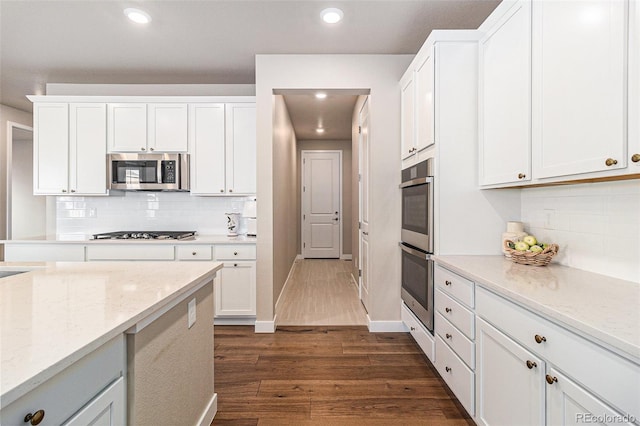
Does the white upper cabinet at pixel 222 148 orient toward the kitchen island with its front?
yes

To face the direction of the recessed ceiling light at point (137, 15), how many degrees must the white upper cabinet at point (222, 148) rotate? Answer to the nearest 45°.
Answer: approximately 45° to its right

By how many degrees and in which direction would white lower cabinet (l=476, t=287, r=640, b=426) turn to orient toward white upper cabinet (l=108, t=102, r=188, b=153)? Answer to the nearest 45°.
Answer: approximately 45° to its right

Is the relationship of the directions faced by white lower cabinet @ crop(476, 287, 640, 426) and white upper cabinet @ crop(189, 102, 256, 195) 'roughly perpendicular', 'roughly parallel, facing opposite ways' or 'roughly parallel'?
roughly perpendicular

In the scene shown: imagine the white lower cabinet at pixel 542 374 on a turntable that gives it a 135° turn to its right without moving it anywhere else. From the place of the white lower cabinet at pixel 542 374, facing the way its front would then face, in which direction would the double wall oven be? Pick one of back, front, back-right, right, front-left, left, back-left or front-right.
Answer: front-left

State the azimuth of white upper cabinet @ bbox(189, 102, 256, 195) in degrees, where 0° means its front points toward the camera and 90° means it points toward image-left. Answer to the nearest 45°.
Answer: approximately 0°

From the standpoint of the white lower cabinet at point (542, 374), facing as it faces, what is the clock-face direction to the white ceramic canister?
The white ceramic canister is roughly at 4 o'clock from the white lower cabinet.

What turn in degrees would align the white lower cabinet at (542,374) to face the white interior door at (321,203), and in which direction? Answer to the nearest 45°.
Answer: approximately 90° to its right

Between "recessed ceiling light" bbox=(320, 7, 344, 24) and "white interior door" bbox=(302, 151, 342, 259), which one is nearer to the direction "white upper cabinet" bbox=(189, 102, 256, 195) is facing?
the recessed ceiling light

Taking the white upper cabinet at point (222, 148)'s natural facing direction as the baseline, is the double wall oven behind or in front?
in front

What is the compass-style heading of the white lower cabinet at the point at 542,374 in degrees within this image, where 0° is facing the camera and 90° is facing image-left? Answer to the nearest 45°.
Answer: approximately 45°

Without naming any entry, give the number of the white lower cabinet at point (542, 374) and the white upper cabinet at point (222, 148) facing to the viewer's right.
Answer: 0

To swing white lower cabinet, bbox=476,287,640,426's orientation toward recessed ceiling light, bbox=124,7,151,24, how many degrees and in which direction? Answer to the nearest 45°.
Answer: approximately 45° to its right
